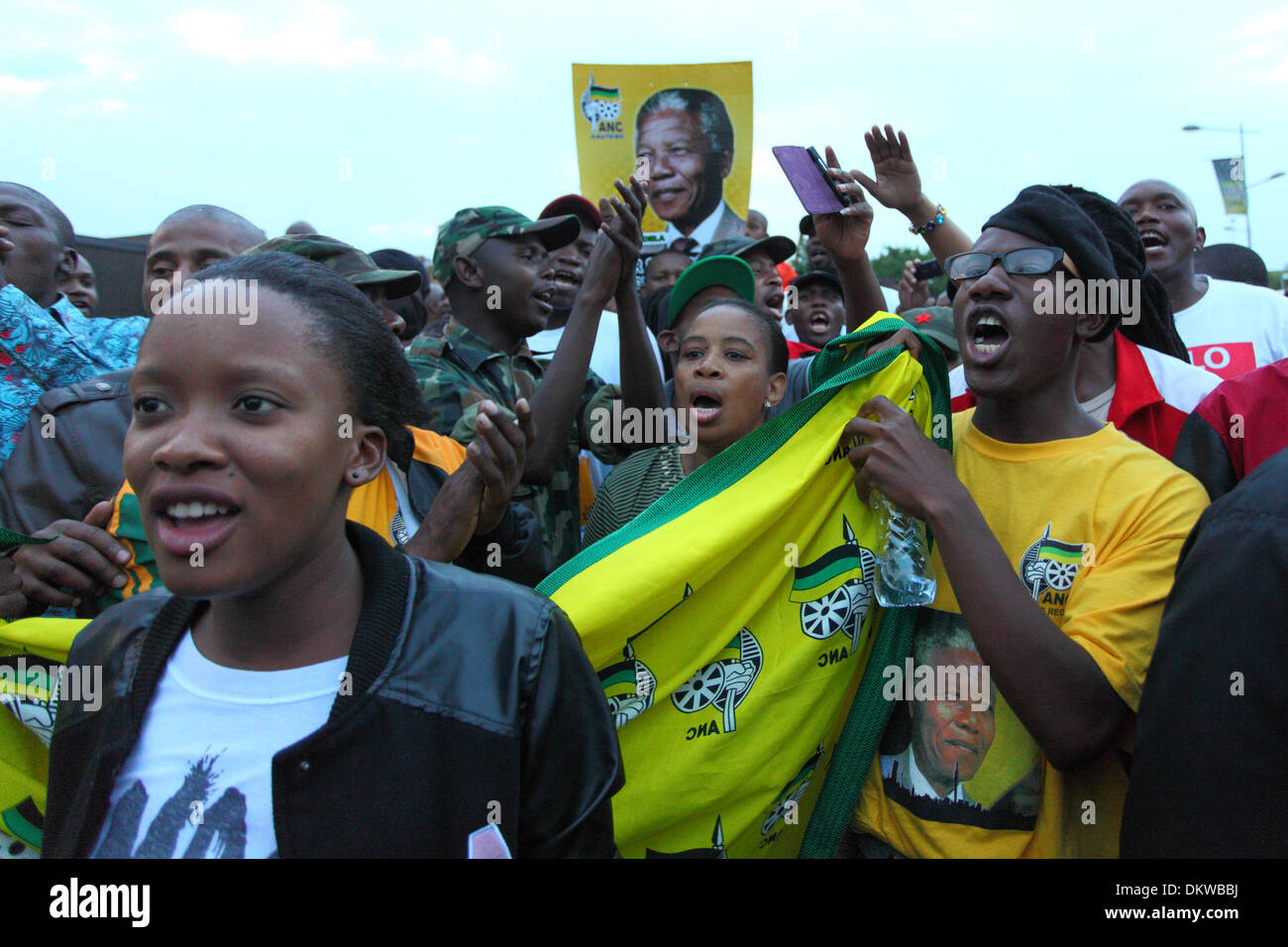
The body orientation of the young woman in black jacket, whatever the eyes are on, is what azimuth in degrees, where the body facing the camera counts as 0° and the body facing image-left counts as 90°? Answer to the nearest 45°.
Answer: approximately 45°

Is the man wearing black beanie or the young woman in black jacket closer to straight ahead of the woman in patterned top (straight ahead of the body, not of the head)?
the young woman in black jacket

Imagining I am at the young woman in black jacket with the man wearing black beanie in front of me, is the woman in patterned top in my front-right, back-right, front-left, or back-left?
front-left

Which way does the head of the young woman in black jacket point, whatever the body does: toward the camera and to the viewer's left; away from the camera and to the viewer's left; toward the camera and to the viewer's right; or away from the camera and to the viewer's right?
toward the camera and to the viewer's left

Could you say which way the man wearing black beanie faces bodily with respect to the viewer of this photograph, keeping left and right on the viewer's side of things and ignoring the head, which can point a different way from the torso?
facing the viewer and to the left of the viewer

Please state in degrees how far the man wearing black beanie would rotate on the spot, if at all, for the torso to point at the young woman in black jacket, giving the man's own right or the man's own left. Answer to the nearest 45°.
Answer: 0° — they already face them

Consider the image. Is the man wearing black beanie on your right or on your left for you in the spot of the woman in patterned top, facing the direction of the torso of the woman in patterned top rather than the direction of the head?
on your left

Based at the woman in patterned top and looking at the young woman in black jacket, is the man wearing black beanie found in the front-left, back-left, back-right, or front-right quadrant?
front-left
